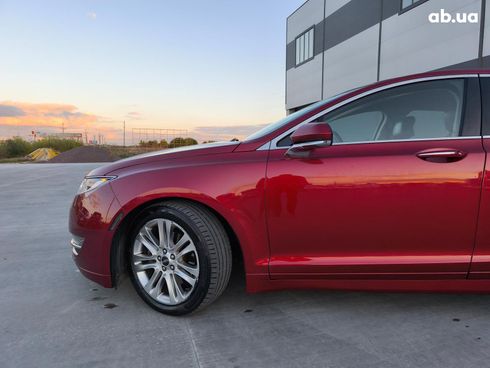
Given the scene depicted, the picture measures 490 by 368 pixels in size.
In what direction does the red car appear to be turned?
to the viewer's left

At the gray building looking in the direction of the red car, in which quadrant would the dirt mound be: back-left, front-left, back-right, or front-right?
back-right

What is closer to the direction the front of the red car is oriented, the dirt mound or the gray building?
the dirt mound

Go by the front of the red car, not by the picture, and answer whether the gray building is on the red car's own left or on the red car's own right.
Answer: on the red car's own right

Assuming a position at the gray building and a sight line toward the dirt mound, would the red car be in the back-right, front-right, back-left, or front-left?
back-left

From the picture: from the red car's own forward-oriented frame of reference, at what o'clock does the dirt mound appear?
The dirt mound is roughly at 2 o'clock from the red car.
